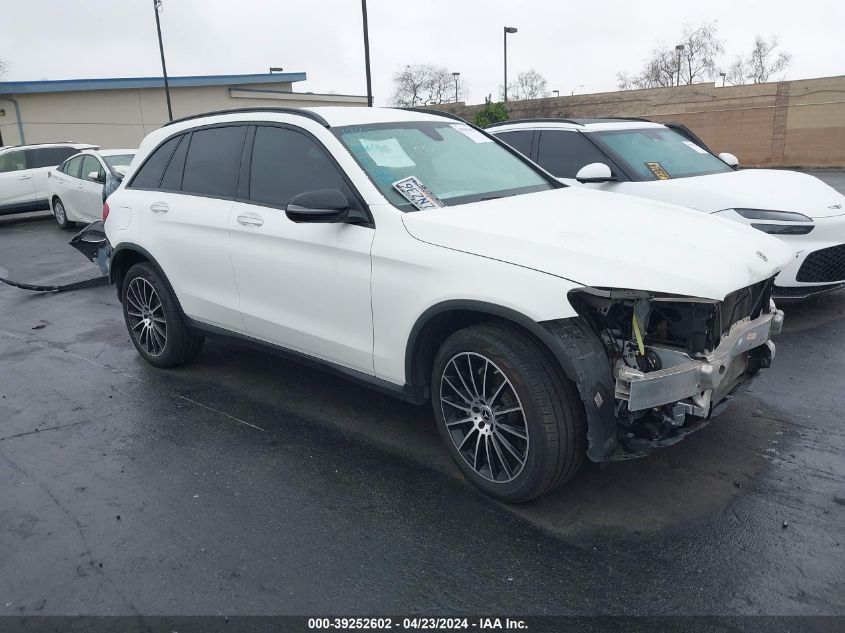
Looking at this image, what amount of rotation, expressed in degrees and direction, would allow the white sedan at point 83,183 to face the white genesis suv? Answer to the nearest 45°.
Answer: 0° — it already faces it

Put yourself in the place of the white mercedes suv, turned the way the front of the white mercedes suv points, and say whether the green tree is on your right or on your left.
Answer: on your left

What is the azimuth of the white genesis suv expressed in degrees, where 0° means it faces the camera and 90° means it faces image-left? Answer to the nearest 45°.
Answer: approximately 315°

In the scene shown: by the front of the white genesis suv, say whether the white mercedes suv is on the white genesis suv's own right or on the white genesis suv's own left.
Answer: on the white genesis suv's own right

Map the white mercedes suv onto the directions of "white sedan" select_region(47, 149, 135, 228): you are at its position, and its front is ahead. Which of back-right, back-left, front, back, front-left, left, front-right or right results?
front-right

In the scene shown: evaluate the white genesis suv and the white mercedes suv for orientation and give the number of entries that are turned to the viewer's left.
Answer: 0

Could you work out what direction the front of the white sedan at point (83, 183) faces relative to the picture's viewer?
facing the viewer and to the right of the viewer

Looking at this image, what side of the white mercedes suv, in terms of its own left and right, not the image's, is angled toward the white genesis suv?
left

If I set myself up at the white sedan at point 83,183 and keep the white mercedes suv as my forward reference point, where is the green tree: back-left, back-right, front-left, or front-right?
back-left

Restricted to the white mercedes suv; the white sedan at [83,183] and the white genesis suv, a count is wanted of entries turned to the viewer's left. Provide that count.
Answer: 0

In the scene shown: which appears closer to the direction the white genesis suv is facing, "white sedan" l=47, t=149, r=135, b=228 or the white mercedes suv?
the white mercedes suv

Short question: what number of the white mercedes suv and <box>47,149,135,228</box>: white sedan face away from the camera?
0
